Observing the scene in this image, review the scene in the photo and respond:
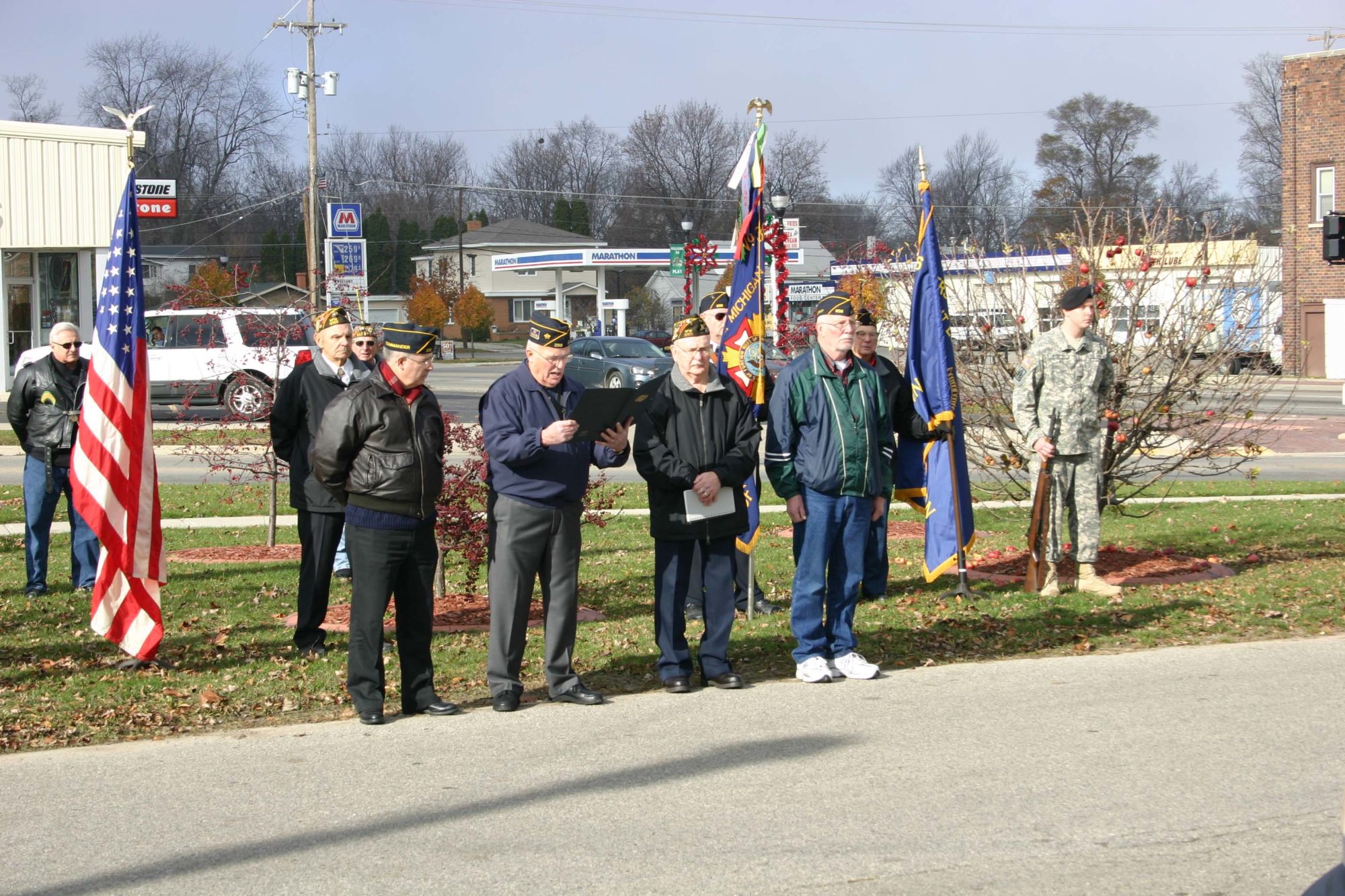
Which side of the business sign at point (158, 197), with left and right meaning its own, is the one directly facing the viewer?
front

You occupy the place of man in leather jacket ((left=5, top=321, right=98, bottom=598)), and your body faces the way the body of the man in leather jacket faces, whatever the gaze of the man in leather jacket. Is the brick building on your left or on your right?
on your left

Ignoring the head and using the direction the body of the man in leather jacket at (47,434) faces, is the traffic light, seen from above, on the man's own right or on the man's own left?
on the man's own left
